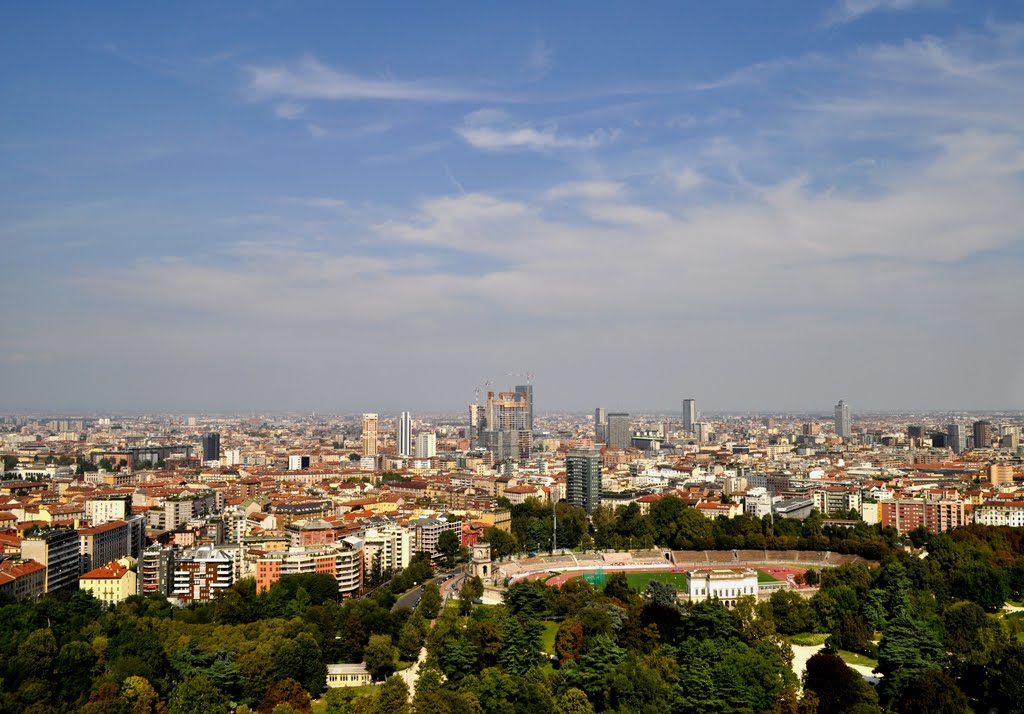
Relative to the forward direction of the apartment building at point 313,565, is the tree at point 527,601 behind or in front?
in front

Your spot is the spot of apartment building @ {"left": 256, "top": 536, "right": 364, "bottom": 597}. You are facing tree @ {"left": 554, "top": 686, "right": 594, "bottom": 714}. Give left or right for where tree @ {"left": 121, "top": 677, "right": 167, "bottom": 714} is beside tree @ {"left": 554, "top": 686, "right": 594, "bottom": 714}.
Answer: right

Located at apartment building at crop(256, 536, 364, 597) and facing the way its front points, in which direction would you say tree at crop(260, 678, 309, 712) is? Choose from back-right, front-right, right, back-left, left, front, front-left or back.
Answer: front

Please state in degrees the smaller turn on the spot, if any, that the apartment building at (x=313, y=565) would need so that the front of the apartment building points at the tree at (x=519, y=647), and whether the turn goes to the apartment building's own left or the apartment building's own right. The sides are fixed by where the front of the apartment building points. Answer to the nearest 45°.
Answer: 0° — it already faces it

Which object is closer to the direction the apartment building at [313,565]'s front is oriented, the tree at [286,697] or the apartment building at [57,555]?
the tree

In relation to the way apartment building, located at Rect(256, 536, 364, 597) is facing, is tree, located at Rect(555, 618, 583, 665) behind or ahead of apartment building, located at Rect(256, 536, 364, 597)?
ahead

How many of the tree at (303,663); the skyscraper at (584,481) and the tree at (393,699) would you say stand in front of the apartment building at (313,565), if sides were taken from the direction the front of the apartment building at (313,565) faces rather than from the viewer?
2

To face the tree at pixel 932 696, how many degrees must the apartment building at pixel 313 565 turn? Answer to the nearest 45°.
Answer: approximately 45° to its left

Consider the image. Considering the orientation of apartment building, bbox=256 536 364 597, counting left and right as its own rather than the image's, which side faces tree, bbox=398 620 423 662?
front

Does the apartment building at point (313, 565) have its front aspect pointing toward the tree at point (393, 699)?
yes

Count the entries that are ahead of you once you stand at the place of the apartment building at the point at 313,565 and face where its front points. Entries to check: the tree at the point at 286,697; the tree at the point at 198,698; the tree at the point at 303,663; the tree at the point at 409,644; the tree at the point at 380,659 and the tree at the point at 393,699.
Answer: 6

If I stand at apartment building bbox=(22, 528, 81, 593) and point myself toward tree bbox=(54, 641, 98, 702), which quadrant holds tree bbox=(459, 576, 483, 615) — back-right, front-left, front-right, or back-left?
front-left

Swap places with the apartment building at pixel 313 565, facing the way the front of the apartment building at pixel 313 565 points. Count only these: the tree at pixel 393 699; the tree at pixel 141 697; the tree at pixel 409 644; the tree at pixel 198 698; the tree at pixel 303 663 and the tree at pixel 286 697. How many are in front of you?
6

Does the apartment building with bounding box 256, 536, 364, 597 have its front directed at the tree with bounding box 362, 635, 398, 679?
yes

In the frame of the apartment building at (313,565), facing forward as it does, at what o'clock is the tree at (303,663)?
The tree is roughly at 12 o'clock from the apartment building.

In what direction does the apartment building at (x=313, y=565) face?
toward the camera

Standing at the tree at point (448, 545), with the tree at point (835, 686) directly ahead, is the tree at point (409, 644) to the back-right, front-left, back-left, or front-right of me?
front-right

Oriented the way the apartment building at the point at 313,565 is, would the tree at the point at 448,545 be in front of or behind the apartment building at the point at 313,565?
behind

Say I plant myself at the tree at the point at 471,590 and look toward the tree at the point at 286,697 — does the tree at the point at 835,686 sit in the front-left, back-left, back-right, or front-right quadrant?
front-left
